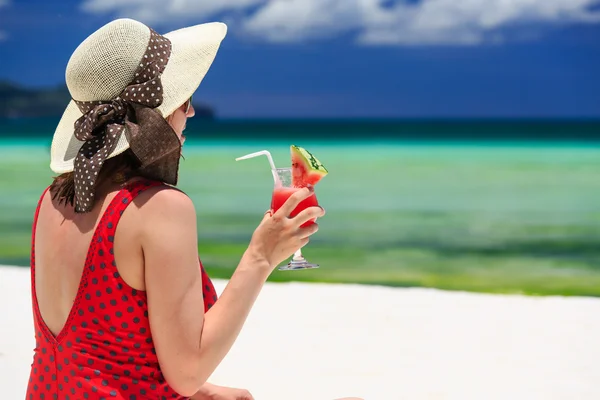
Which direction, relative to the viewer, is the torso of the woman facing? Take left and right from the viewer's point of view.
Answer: facing away from the viewer and to the right of the viewer

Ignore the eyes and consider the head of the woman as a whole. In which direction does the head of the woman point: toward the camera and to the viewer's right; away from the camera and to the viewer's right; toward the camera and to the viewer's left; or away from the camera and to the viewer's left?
away from the camera and to the viewer's right
